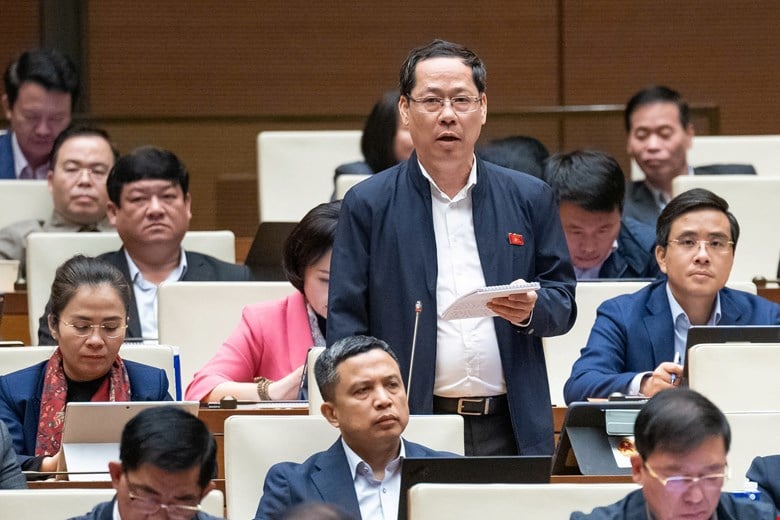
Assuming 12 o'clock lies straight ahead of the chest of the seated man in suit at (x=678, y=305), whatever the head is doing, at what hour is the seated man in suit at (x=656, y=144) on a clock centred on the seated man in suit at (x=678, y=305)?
the seated man in suit at (x=656, y=144) is roughly at 6 o'clock from the seated man in suit at (x=678, y=305).

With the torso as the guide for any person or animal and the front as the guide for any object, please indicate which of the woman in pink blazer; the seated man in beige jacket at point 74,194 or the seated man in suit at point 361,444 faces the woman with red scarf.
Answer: the seated man in beige jacket at point 74,194

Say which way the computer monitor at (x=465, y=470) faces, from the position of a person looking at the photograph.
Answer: facing away from the viewer

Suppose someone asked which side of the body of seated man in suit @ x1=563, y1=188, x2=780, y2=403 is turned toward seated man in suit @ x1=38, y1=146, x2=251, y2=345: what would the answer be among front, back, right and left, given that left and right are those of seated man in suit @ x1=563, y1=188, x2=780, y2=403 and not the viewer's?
right

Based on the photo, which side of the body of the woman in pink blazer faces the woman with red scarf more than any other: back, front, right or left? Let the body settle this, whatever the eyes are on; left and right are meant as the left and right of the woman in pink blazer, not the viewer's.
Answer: right

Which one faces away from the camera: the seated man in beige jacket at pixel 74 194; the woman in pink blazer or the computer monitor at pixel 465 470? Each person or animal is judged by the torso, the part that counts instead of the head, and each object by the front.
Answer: the computer monitor

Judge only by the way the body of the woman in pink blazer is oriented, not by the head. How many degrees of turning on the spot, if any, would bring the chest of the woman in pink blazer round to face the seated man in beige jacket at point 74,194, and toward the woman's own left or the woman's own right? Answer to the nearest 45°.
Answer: approximately 180°
